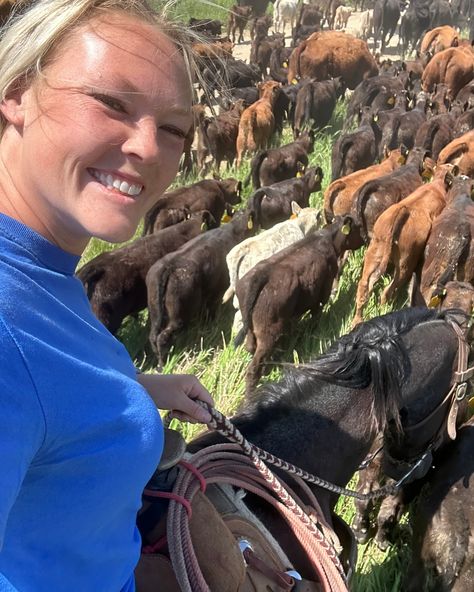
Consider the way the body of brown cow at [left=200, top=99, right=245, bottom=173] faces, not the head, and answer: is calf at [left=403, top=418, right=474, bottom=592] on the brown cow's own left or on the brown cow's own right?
on the brown cow's own right

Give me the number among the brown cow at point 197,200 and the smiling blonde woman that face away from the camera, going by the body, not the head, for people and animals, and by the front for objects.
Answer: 0

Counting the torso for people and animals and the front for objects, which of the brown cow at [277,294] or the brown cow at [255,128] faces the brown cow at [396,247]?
the brown cow at [277,294]

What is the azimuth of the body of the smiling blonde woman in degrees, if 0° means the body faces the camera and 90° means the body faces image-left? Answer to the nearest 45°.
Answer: approximately 315°

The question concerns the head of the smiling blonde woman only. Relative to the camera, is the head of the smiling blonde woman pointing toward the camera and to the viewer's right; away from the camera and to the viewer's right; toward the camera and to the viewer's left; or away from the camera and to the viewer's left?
toward the camera and to the viewer's right

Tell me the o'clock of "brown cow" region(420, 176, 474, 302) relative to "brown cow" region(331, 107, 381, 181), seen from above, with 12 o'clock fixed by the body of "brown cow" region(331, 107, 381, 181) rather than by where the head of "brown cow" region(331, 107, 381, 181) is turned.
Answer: "brown cow" region(420, 176, 474, 302) is roughly at 4 o'clock from "brown cow" region(331, 107, 381, 181).

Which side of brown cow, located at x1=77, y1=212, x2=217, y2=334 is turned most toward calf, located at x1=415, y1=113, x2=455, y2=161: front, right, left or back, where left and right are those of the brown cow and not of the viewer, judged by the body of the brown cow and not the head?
front

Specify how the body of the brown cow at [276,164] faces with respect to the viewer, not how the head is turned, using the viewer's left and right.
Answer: facing away from the viewer and to the right of the viewer

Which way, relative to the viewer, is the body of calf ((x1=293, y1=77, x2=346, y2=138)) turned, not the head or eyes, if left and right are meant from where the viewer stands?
facing away from the viewer and to the right of the viewer

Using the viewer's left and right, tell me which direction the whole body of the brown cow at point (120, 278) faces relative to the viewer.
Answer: facing away from the viewer and to the right of the viewer

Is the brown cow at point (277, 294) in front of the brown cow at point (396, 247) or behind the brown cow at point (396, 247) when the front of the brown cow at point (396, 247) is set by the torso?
behind
